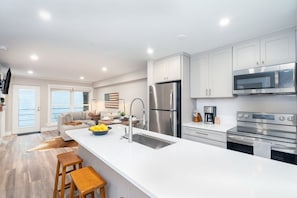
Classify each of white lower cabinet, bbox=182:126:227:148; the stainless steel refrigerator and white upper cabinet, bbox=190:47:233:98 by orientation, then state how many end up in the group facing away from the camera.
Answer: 0

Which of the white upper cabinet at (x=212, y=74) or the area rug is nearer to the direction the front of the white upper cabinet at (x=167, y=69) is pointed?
the area rug

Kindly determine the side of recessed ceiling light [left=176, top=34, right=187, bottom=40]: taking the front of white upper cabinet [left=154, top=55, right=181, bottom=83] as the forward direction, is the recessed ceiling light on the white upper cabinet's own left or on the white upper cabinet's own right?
on the white upper cabinet's own left

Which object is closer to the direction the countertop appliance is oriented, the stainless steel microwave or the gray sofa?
the gray sofa

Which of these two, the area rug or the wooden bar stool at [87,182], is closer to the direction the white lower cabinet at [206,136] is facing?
the wooden bar stool

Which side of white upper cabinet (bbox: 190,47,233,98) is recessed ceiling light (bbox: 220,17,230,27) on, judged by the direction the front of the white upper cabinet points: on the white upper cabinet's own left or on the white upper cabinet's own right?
on the white upper cabinet's own left

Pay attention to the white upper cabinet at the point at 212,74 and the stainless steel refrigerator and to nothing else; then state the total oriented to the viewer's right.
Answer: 0

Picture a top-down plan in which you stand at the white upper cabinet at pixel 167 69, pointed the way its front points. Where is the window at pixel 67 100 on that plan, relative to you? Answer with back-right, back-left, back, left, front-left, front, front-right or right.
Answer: right

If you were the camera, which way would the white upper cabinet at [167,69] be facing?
facing the viewer and to the left of the viewer

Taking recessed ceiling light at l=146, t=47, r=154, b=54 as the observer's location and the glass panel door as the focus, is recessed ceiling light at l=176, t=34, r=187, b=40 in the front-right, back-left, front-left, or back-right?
back-left

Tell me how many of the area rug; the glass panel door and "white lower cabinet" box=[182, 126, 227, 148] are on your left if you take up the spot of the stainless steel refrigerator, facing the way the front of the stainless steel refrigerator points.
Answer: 1

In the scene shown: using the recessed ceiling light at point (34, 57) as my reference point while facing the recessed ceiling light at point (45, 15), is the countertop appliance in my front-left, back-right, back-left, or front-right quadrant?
front-left

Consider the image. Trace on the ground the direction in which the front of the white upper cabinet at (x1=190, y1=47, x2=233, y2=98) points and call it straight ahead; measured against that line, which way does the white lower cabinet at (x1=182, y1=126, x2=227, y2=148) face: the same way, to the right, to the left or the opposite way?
the same way

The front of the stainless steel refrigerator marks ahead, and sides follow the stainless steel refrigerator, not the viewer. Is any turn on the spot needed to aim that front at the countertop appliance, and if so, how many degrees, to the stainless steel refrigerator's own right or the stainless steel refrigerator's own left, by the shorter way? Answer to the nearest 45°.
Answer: approximately 135° to the stainless steel refrigerator's own left
